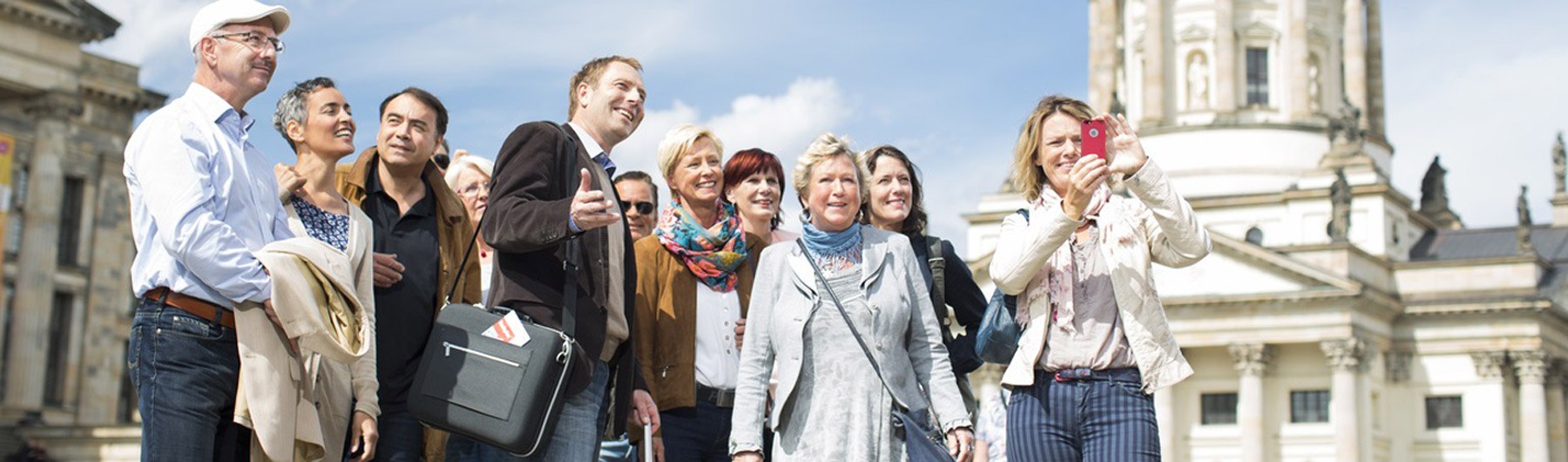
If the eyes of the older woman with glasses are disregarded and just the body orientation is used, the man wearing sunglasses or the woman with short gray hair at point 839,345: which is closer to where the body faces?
the woman with short gray hair

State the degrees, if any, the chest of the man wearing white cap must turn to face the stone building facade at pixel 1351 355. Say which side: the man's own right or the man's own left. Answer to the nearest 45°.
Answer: approximately 90° to the man's own left

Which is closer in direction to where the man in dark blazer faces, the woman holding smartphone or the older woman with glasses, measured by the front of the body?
the woman holding smartphone

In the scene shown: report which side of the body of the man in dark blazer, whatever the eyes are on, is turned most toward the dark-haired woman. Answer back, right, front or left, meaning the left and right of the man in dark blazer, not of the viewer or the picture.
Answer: left

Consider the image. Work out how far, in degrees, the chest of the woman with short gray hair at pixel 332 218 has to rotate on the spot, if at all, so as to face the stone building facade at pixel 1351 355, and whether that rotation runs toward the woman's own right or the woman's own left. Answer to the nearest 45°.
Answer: approximately 90° to the woman's own left

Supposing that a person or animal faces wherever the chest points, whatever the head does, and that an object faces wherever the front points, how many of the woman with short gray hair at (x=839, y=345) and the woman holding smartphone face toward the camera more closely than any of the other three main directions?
2

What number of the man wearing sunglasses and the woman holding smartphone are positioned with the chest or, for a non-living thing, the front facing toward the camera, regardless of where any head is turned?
2

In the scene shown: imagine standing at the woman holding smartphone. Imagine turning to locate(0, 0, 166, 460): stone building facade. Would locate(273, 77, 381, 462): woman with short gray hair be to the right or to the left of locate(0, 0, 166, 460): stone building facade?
left

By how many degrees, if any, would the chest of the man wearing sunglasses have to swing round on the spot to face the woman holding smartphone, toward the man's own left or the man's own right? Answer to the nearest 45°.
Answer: approximately 45° to the man's own left
